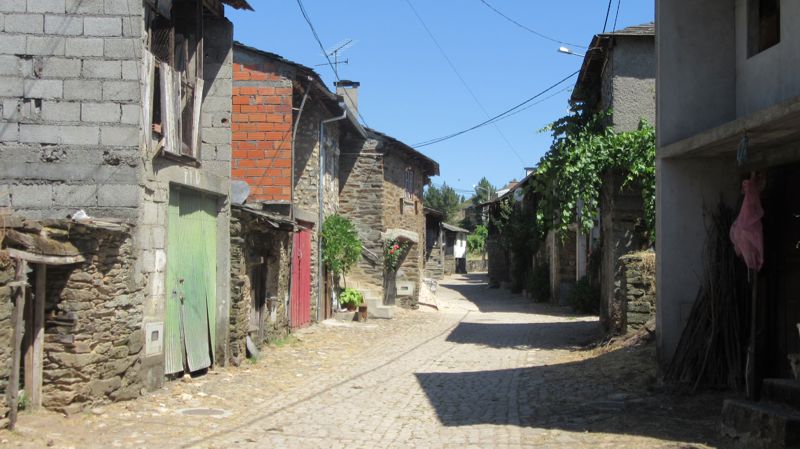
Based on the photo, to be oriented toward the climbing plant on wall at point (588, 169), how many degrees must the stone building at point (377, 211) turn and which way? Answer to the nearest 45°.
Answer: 0° — it already faces it

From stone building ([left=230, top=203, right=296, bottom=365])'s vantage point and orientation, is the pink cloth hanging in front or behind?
in front

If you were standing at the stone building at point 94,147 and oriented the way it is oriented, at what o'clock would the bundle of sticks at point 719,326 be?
The bundle of sticks is roughly at 11 o'clock from the stone building.

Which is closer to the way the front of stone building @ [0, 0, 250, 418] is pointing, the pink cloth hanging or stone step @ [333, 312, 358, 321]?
the pink cloth hanging

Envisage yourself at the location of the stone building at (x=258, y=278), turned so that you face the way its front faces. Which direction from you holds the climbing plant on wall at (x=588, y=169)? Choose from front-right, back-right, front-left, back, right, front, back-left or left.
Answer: front-left

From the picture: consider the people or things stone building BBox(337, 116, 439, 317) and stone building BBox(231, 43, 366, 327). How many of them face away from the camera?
0

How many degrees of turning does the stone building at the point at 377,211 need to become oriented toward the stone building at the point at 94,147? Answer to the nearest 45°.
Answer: approximately 45° to its right

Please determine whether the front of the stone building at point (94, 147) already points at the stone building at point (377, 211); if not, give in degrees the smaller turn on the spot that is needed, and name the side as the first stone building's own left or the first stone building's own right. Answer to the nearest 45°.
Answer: approximately 90° to the first stone building's own left
